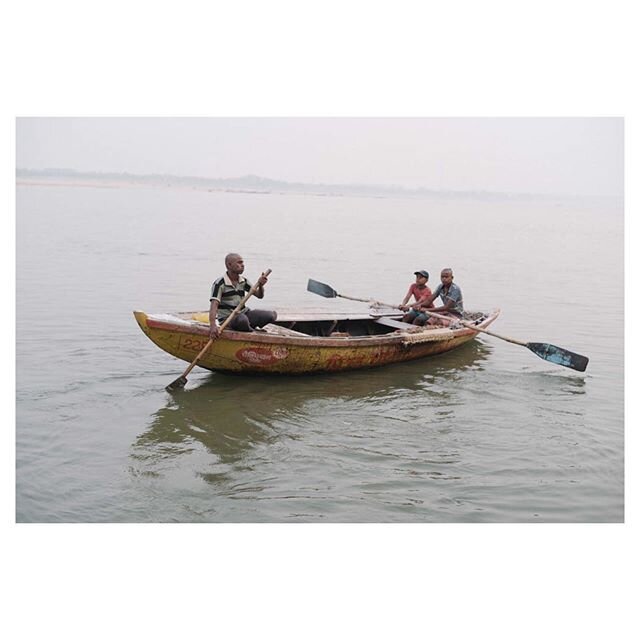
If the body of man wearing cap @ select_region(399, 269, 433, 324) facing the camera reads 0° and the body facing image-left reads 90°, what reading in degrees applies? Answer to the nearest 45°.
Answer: approximately 45°

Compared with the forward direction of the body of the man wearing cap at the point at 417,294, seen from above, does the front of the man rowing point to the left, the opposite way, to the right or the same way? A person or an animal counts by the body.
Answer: to the left
